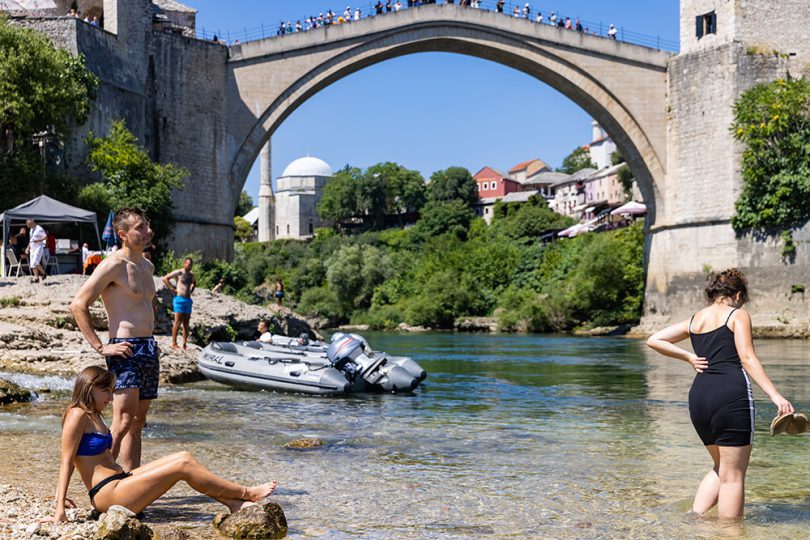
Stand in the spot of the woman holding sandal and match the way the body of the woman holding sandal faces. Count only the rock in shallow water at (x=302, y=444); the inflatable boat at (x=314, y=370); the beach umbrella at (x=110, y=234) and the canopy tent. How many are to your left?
4

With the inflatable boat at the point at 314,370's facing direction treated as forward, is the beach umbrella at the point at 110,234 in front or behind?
in front

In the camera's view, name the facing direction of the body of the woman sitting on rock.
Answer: to the viewer's right

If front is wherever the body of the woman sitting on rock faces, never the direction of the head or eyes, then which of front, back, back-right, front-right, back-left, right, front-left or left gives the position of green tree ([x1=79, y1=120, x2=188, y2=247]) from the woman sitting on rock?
left

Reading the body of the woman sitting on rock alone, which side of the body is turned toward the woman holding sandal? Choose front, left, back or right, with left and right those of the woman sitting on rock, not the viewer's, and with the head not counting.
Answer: front

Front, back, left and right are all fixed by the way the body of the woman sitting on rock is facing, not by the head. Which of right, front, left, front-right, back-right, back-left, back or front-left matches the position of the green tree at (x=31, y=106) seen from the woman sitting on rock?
left

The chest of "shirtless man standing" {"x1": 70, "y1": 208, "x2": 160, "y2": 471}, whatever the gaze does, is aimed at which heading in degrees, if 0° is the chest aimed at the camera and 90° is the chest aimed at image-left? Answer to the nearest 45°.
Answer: approximately 315°

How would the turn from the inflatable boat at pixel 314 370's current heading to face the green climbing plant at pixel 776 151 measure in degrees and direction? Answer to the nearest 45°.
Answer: approximately 90° to its right

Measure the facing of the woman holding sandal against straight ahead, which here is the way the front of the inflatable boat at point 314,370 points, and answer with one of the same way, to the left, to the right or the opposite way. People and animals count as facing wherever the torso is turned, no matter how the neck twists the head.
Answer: to the right

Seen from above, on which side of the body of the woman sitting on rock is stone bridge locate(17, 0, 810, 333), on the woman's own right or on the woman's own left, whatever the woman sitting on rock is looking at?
on the woman's own left

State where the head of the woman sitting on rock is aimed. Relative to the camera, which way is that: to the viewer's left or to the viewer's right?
to the viewer's right

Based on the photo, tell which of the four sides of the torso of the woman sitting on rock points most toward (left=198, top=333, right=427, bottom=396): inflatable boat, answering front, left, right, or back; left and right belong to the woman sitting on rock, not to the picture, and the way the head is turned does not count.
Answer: left

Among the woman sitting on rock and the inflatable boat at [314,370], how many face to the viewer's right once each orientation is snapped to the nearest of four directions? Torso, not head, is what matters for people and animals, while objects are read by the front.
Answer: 1

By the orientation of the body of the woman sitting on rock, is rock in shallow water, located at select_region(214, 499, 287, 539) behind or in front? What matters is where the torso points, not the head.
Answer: in front

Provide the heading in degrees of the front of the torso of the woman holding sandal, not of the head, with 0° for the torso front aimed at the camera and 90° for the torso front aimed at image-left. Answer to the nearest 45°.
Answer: approximately 225°

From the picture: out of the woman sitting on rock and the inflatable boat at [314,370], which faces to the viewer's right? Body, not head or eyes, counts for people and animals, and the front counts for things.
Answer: the woman sitting on rock
